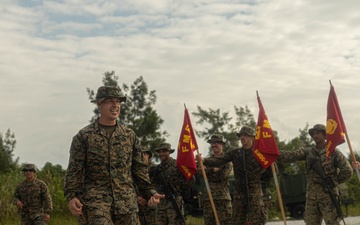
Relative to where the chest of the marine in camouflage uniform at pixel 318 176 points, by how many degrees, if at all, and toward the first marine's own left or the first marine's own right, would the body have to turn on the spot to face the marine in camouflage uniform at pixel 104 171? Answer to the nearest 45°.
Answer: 0° — they already face them

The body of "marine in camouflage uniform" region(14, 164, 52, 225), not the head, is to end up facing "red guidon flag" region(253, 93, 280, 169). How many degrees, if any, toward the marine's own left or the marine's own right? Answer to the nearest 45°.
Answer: approximately 45° to the marine's own left

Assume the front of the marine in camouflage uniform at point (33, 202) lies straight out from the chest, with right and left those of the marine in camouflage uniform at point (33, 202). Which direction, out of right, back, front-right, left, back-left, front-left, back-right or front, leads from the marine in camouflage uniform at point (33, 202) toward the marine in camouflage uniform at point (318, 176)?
front-left

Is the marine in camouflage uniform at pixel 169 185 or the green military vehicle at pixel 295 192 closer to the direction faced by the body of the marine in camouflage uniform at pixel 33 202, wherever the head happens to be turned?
the marine in camouflage uniform
